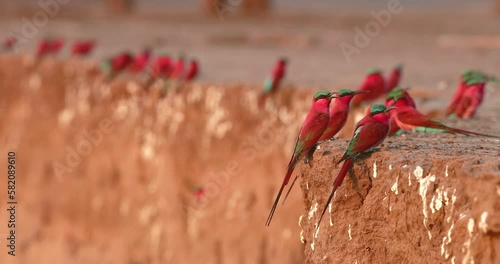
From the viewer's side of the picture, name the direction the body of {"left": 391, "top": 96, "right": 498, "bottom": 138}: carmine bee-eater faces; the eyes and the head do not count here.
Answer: to the viewer's left

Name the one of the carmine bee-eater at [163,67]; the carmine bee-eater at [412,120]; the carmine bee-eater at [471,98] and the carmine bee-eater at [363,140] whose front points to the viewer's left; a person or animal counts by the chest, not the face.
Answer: the carmine bee-eater at [412,120]

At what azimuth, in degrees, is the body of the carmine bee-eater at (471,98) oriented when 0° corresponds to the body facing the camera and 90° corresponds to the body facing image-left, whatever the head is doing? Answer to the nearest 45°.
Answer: approximately 270°

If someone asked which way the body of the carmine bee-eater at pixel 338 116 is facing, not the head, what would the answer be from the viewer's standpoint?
to the viewer's right

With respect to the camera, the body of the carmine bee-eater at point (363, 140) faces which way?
to the viewer's right
